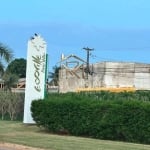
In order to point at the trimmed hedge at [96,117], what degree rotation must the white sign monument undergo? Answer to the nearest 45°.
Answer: approximately 45° to its left

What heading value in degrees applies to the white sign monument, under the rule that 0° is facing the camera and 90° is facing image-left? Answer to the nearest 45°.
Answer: approximately 0°

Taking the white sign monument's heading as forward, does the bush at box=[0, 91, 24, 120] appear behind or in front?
behind
